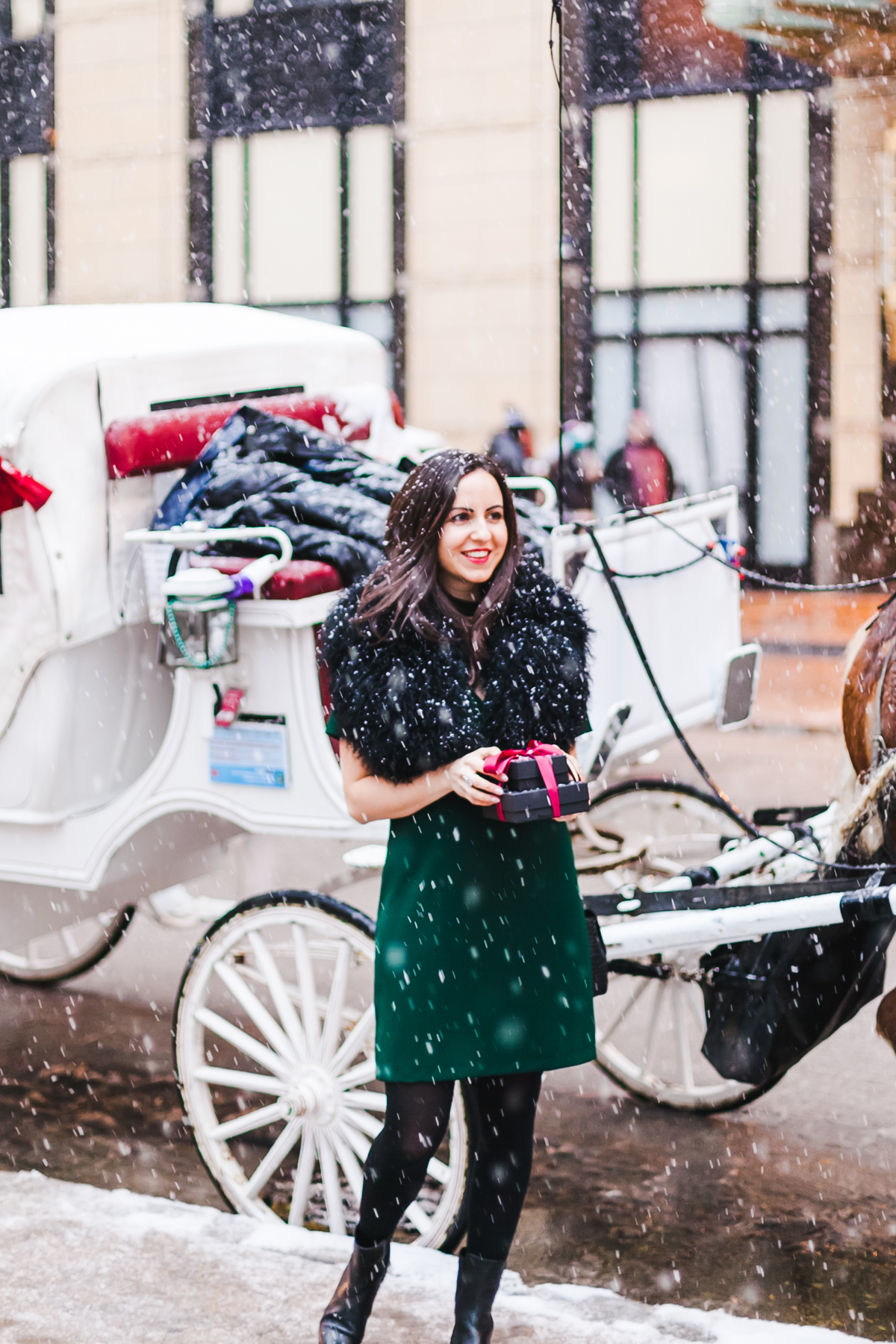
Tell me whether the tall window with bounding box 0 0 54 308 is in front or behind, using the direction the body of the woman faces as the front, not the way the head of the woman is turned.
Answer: behind

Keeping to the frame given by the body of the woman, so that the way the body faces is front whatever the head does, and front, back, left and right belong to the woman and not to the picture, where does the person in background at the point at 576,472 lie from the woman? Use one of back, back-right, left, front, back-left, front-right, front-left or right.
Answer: back-left

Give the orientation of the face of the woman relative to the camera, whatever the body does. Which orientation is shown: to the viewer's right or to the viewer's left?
to the viewer's right

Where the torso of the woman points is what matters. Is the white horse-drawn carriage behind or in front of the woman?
behind

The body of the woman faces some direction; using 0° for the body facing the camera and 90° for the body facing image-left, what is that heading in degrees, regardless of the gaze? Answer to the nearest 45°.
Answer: approximately 315°

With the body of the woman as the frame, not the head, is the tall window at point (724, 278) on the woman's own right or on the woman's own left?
on the woman's own left

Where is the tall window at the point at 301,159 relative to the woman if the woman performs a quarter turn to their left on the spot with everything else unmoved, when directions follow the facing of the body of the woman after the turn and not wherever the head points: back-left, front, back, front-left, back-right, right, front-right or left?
front-left

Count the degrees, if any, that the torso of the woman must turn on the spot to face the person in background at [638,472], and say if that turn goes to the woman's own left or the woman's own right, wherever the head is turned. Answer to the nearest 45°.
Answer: approximately 135° to the woman's own left

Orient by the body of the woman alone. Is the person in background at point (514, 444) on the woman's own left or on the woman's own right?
on the woman's own left
